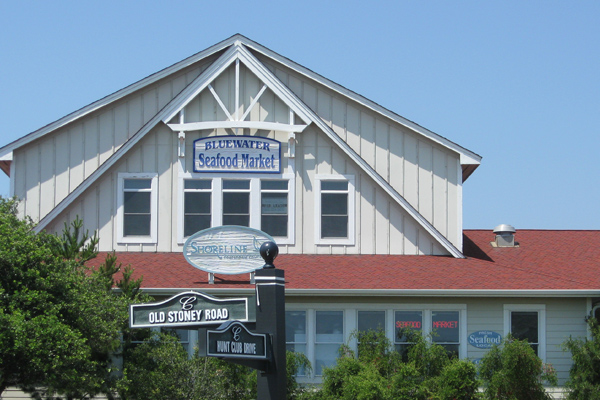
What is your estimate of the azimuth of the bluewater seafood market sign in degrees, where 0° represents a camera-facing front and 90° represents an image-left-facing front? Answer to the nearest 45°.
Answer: approximately 0°

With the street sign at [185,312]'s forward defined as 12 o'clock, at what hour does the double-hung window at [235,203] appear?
The double-hung window is roughly at 6 o'clock from the street sign.

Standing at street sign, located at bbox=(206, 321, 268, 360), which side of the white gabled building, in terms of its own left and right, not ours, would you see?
front

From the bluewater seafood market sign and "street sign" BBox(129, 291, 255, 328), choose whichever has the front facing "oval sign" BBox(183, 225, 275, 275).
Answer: the bluewater seafood market sign

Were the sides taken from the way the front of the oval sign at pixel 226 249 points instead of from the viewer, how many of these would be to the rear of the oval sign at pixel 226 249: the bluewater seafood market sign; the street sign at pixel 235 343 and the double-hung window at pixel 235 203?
2

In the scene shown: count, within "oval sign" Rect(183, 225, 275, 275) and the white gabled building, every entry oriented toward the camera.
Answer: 2
